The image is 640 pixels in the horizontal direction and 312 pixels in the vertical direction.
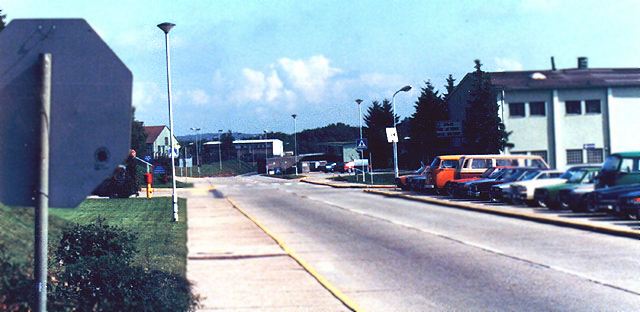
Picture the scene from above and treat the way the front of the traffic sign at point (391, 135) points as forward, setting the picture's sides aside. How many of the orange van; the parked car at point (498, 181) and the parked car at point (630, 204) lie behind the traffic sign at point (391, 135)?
0

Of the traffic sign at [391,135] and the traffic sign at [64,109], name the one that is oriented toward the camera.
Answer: the traffic sign at [391,135]

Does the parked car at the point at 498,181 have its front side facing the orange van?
no

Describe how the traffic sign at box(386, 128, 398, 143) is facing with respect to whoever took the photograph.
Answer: facing the viewer

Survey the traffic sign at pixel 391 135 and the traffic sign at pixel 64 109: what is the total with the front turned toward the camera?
1

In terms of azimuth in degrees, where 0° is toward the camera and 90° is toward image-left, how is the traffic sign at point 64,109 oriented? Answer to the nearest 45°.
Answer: approximately 180°

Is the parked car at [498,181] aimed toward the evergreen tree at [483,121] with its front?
no

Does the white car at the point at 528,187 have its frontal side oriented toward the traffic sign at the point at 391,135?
no

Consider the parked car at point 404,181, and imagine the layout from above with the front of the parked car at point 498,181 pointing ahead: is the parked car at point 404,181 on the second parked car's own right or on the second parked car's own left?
on the second parked car's own right

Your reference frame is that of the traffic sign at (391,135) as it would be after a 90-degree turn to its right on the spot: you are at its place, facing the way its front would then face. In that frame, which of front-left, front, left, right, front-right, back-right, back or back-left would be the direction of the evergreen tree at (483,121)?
back

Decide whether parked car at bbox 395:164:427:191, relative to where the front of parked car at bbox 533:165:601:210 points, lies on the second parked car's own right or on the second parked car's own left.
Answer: on the second parked car's own right

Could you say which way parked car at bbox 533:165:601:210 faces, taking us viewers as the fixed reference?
facing the viewer and to the left of the viewer
